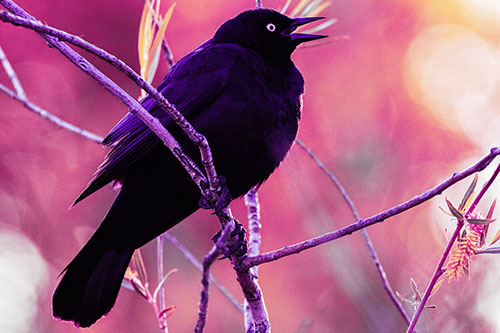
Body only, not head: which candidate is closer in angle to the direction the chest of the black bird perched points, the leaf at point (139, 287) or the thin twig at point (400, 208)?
the thin twig

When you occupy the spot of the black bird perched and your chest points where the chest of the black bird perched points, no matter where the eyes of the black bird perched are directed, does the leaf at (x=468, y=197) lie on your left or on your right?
on your left

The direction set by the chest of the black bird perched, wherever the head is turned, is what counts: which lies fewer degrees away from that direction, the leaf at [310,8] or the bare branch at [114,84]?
the leaf

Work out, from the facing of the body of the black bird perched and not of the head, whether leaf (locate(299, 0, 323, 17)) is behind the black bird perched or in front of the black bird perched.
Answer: in front

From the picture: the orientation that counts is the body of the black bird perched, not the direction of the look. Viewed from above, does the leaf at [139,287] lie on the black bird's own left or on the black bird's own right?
on the black bird's own right

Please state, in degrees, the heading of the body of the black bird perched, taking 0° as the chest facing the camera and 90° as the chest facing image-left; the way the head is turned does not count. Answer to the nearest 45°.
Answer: approximately 270°

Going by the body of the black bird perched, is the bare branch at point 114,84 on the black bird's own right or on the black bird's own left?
on the black bird's own right
